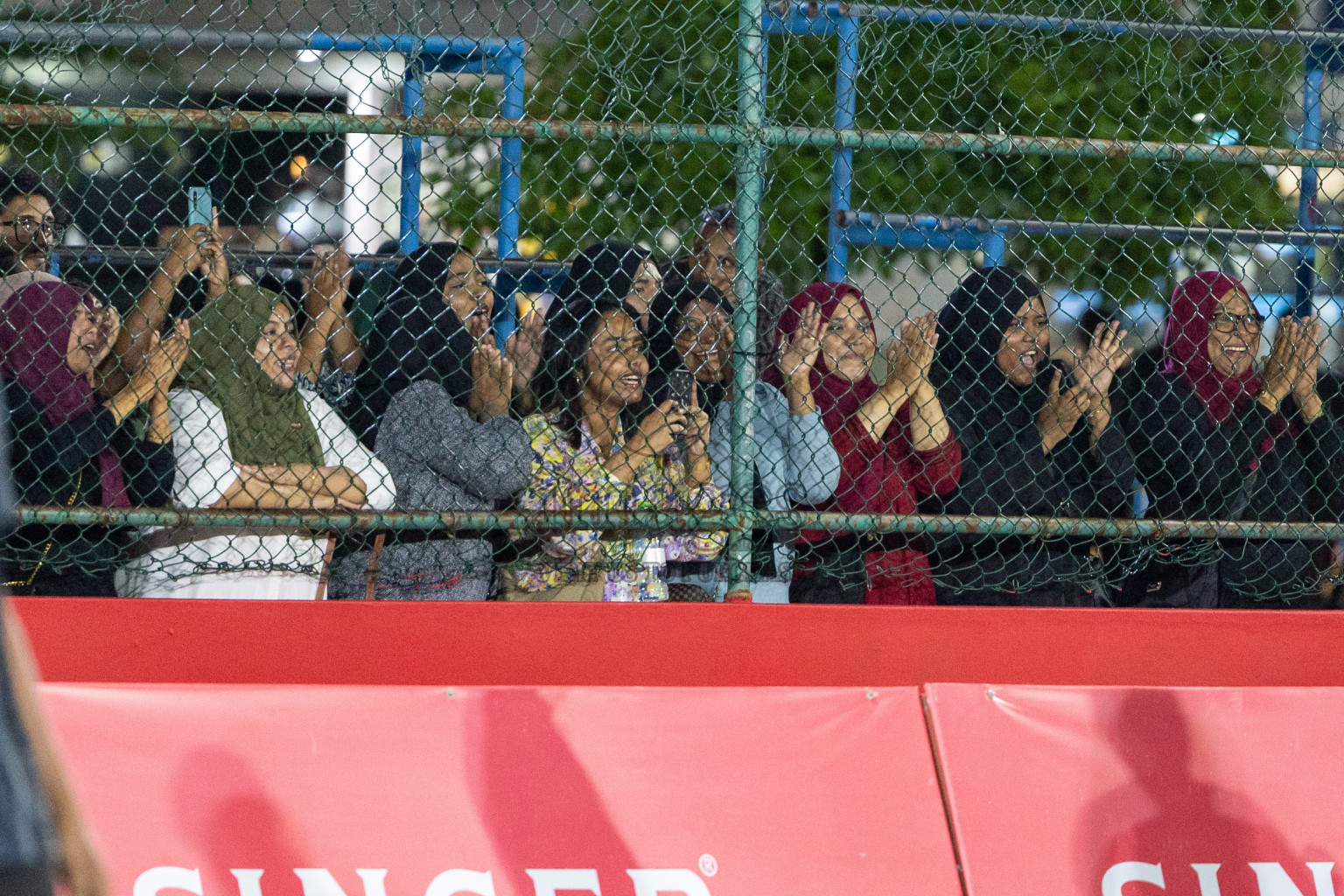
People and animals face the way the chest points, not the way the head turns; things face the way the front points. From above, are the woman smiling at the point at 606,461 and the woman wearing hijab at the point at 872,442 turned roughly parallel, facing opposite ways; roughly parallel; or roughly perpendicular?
roughly parallel

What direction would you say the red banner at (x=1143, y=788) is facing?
toward the camera

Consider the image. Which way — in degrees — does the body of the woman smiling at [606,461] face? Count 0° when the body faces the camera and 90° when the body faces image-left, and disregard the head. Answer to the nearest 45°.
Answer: approximately 315°

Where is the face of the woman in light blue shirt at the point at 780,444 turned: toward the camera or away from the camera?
toward the camera

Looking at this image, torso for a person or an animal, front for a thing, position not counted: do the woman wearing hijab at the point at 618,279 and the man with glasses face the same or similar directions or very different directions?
same or similar directions

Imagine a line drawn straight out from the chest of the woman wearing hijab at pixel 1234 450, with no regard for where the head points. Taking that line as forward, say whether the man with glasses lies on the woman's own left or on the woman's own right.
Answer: on the woman's own right

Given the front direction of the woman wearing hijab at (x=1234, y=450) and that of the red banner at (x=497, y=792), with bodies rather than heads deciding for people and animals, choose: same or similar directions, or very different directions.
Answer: same or similar directions

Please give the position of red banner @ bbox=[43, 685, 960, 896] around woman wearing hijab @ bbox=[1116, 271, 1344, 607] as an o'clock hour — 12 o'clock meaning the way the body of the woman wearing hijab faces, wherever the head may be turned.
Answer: The red banner is roughly at 3 o'clock from the woman wearing hijab.

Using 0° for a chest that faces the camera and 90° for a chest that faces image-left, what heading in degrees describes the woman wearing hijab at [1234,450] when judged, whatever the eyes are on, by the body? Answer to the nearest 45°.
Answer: approximately 315°

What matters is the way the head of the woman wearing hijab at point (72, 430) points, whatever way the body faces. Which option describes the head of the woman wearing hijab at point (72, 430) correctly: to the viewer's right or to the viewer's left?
to the viewer's right

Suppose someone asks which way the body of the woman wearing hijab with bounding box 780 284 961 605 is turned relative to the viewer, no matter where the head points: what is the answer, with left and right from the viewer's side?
facing the viewer and to the right of the viewer

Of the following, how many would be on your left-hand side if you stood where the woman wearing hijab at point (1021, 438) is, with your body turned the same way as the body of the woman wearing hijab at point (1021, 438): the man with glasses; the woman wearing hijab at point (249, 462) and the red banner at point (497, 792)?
0

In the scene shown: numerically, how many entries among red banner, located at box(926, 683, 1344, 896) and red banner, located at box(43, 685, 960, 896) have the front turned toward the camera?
2

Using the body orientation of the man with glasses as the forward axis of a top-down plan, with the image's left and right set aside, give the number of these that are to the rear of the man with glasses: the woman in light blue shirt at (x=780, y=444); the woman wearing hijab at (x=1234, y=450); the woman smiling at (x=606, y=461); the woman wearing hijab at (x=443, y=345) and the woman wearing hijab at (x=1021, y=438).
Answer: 0

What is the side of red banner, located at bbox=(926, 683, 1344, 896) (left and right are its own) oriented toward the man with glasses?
right
